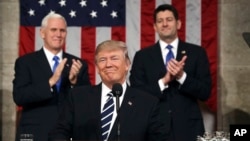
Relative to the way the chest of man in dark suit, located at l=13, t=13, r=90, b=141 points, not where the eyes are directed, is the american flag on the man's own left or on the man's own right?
on the man's own left

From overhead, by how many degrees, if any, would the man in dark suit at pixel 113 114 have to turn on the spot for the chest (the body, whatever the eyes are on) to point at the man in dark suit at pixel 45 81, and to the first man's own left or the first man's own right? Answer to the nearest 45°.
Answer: approximately 135° to the first man's own right

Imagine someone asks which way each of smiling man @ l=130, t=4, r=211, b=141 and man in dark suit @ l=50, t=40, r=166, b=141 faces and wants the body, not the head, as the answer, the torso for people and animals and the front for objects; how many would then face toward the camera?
2

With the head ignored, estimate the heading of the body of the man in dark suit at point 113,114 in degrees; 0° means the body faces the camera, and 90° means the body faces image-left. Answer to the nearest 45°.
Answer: approximately 0°

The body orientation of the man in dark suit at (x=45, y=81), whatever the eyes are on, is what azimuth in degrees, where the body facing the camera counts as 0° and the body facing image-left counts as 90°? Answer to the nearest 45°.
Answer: approximately 315°

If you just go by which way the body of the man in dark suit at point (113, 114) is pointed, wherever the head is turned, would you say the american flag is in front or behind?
behind

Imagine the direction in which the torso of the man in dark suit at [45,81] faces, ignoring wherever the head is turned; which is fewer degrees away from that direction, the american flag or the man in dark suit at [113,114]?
the man in dark suit

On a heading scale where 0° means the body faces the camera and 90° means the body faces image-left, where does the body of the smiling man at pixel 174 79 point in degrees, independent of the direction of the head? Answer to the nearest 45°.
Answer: approximately 0°
